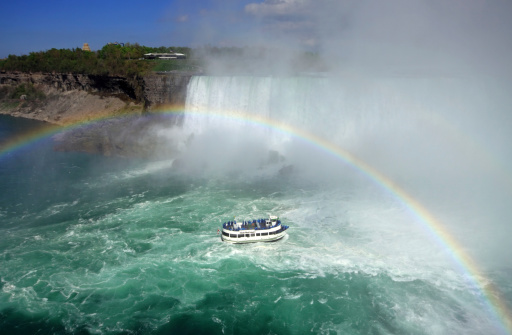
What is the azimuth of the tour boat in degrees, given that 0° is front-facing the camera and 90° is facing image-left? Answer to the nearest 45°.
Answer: approximately 270°
